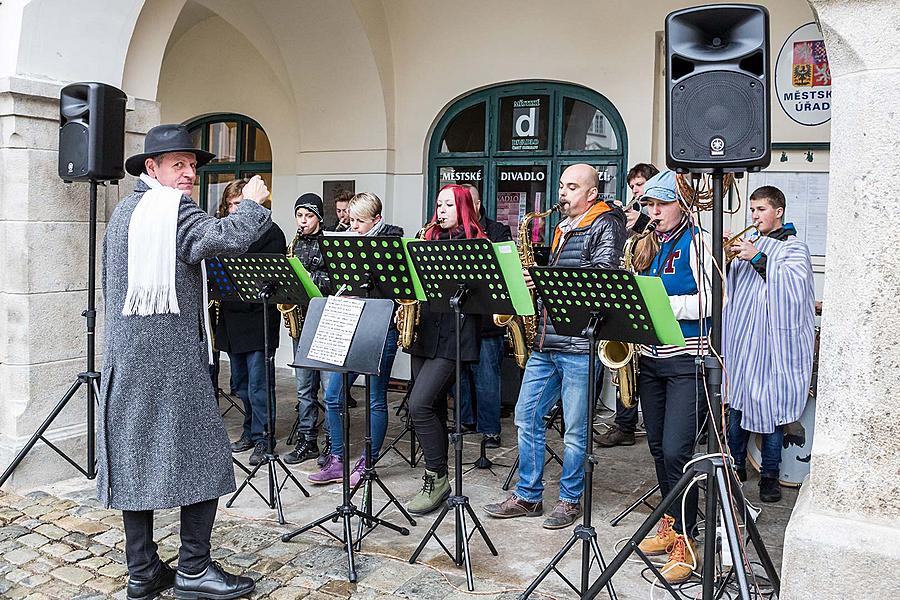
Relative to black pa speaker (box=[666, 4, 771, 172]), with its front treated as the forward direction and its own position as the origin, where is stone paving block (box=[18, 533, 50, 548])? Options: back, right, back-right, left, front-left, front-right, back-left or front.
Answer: right

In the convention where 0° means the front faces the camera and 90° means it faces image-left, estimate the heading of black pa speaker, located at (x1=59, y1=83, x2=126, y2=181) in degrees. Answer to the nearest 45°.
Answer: approximately 45°

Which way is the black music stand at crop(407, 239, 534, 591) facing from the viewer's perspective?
away from the camera

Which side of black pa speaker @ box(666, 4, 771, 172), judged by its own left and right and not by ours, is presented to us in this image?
front

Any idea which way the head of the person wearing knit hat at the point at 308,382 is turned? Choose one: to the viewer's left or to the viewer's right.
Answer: to the viewer's left

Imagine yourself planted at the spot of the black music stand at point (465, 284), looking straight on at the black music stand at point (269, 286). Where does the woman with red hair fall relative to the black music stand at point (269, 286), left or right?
right

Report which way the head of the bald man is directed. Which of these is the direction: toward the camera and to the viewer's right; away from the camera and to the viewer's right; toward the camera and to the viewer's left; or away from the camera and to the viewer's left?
toward the camera and to the viewer's left

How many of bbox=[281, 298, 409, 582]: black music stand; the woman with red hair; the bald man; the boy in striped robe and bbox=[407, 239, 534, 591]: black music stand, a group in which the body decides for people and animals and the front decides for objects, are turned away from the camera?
1

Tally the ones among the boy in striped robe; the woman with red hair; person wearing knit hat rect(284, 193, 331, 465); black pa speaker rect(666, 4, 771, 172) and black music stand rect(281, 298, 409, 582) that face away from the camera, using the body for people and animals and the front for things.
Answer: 0

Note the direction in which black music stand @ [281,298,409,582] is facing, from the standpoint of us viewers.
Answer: facing the viewer and to the left of the viewer

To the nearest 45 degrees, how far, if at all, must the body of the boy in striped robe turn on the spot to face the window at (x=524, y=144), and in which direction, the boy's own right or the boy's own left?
approximately 90° to the boy's own right

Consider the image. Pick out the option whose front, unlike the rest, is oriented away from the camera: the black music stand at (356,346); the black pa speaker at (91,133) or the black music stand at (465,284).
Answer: the black music stand at (465,284)

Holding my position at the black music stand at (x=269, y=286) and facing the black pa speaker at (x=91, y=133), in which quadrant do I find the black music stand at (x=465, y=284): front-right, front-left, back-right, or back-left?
back-left

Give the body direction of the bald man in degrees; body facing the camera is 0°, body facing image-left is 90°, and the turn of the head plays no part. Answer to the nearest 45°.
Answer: approximately 45°

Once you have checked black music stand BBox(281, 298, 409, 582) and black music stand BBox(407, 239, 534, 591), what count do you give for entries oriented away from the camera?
1

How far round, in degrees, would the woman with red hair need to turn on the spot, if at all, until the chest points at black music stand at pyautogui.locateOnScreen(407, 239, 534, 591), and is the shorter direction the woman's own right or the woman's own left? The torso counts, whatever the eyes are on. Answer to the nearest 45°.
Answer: approximately 45° to the woman's own left

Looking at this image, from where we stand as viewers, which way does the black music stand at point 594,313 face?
facing away from the viewer and to the right of the viewer

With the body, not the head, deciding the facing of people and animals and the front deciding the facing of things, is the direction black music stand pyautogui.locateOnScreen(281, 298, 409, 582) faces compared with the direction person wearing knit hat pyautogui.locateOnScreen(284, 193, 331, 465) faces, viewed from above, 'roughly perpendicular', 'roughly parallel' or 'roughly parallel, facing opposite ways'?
roughly parallel
